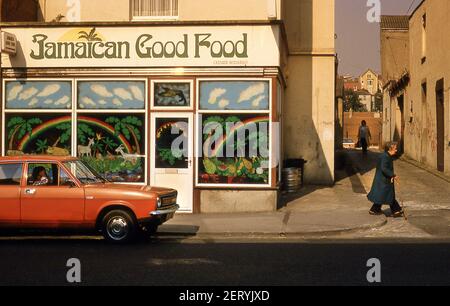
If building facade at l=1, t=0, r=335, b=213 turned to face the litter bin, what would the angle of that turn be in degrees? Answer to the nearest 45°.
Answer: approximately 135° to its left

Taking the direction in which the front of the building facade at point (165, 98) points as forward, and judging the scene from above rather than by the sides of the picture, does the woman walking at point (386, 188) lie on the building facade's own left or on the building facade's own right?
on the building facade's own left

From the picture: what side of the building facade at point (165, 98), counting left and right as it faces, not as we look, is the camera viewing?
front

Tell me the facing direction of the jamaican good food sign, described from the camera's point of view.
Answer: facing the viewer

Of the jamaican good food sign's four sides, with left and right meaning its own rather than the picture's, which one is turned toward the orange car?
front

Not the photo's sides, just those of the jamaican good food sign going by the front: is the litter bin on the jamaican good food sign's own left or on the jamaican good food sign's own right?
on the jamaican good food sign's own left

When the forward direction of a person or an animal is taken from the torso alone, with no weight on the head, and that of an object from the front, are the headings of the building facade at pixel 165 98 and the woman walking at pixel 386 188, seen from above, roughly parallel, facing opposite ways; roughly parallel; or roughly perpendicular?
roughly perpendicular

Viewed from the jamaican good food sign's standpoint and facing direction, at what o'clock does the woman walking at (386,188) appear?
The woman walking is roughly at 10 o'clock from the jamaican good food sign.
